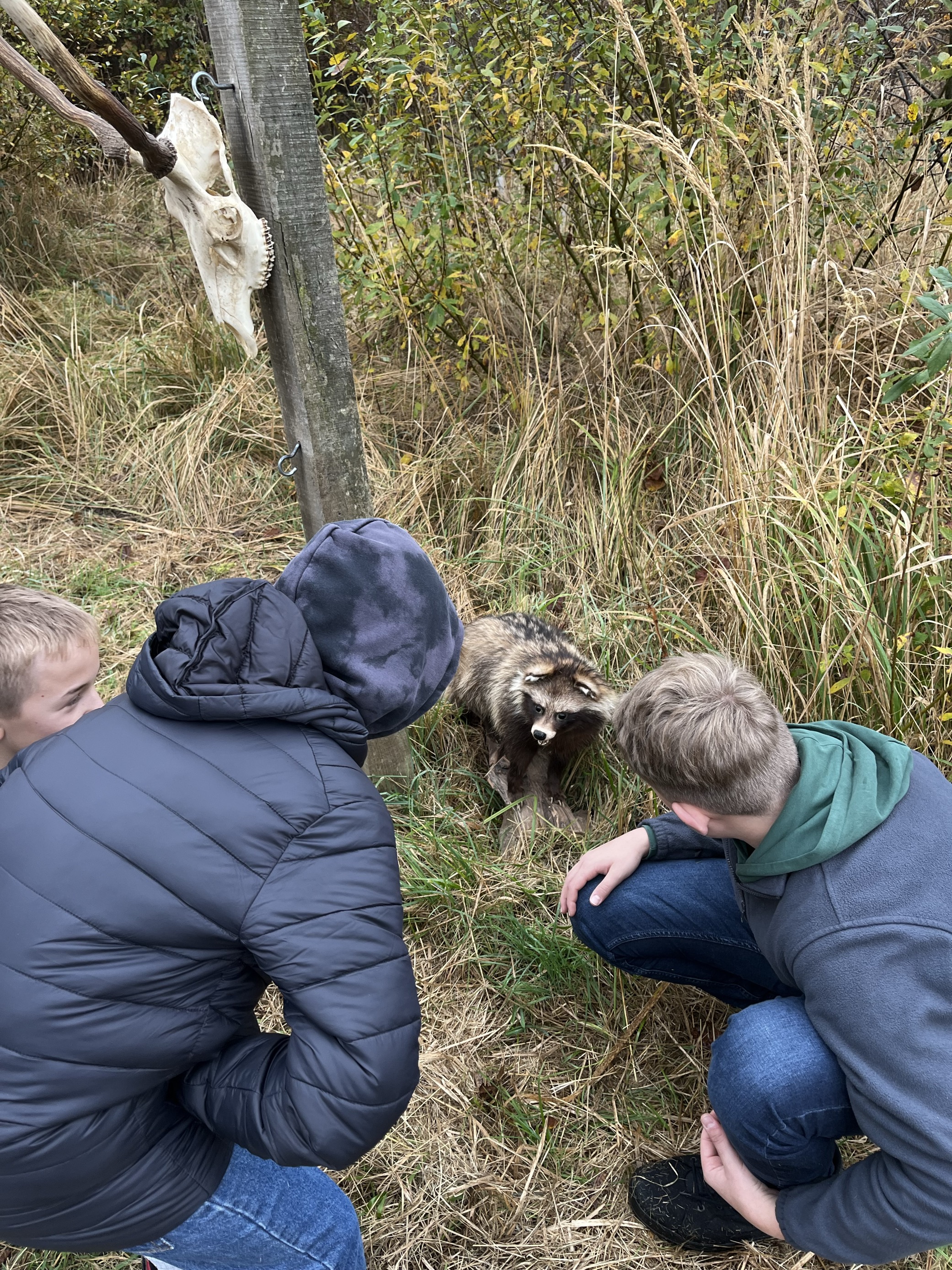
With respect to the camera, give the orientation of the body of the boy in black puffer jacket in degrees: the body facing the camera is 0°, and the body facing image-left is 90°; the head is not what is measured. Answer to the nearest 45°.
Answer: approximately 225°

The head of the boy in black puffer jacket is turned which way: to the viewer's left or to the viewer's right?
to the viewer's right

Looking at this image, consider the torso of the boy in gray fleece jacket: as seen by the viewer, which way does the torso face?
to the viewer's left

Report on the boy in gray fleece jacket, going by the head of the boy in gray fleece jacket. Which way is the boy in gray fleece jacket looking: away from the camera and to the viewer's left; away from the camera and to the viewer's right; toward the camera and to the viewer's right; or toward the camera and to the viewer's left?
away from the camera and to the viewer's left

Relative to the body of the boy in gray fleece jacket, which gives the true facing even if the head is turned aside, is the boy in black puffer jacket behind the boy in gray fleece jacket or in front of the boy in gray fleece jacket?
in front
